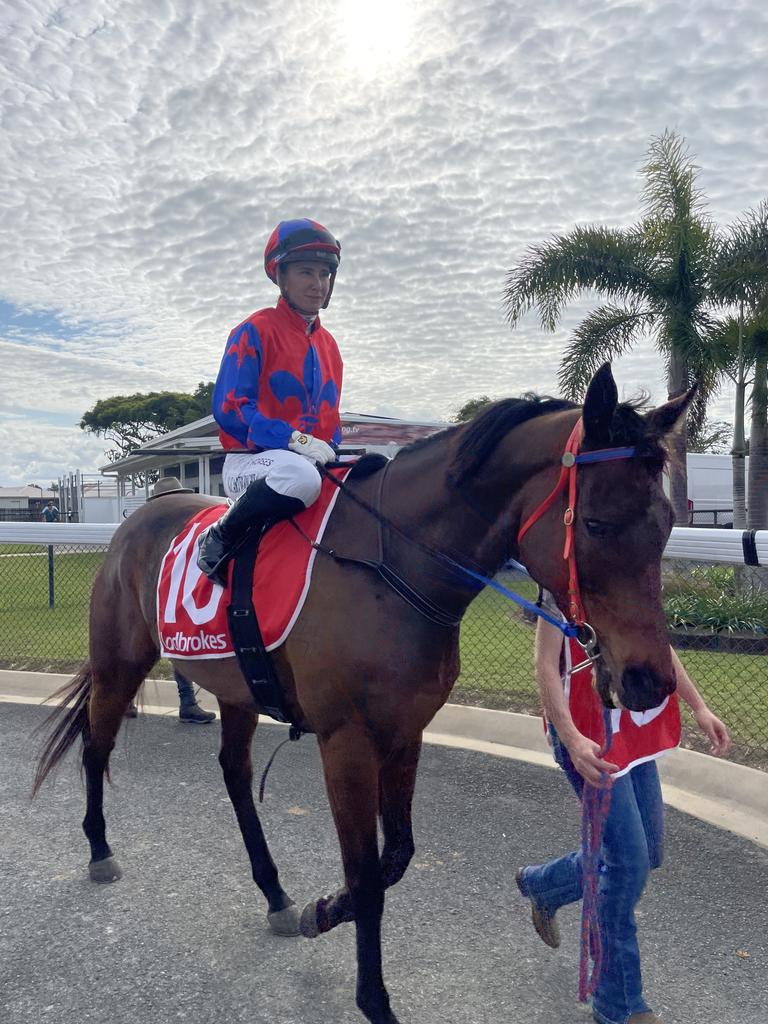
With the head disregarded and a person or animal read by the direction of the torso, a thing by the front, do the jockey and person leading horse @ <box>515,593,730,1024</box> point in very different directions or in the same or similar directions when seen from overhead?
same or similar directions

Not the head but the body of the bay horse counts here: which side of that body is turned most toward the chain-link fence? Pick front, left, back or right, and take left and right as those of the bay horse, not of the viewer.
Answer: left

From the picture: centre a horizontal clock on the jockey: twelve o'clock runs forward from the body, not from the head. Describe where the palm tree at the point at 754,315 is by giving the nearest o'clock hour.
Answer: The palm tree is roughly at 9 o'clock from the jockey.

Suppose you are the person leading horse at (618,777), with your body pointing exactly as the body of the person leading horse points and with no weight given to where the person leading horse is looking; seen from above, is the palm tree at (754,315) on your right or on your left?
on your left

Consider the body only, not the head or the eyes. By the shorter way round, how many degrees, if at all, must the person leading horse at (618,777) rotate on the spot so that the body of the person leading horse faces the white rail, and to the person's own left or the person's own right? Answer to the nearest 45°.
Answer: approximately 135° to the person's own left

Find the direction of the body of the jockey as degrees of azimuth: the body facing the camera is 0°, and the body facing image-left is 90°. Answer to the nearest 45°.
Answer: approximately 315°

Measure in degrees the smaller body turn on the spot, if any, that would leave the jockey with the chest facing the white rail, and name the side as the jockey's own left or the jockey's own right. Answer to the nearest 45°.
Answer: approximately 90° to the jockey's own left

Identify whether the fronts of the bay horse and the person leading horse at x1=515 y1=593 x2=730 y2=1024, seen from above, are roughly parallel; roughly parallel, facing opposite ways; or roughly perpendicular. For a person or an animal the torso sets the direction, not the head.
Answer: roughly parallel

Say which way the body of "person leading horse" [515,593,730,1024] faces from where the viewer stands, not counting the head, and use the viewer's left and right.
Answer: facing the viewer and to the right of the viewer
